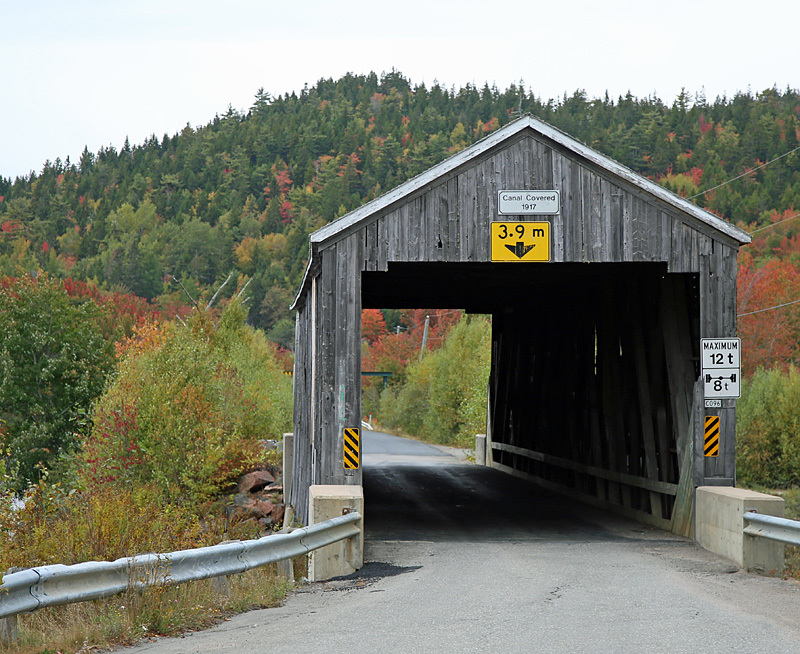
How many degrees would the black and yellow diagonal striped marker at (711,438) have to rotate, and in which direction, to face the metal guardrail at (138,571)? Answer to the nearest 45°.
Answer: approximately 45° to its right

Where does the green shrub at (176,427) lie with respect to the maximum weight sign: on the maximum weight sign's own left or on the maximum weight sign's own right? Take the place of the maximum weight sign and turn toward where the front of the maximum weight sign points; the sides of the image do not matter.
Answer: on the maximum weight sign's own right

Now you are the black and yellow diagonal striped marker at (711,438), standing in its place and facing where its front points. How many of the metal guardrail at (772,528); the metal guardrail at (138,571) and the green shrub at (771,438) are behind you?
1

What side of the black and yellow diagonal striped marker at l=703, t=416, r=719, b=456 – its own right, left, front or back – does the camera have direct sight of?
front

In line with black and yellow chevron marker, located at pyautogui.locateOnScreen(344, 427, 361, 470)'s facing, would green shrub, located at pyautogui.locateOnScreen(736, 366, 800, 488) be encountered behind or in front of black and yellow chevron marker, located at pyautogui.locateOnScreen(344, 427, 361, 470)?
behind

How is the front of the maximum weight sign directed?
toward the camera

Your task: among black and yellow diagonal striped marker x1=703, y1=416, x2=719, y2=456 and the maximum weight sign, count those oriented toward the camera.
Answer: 2
